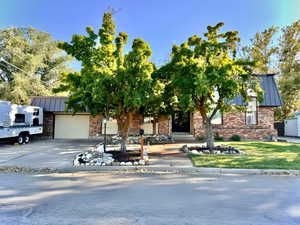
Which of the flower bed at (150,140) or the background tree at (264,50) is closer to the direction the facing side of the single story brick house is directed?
the flower bed

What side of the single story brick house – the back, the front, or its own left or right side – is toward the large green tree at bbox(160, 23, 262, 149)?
front

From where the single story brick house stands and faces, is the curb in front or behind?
in front

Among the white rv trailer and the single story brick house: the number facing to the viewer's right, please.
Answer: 0

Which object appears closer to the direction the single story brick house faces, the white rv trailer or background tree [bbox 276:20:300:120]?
the white rv trailer

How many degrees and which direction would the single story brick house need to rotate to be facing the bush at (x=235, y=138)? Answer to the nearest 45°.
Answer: approximately 90° to its left

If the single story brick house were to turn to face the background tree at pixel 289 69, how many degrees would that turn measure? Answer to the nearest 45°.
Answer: approximately 135° to its left

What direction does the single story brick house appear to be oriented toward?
toward the camera
